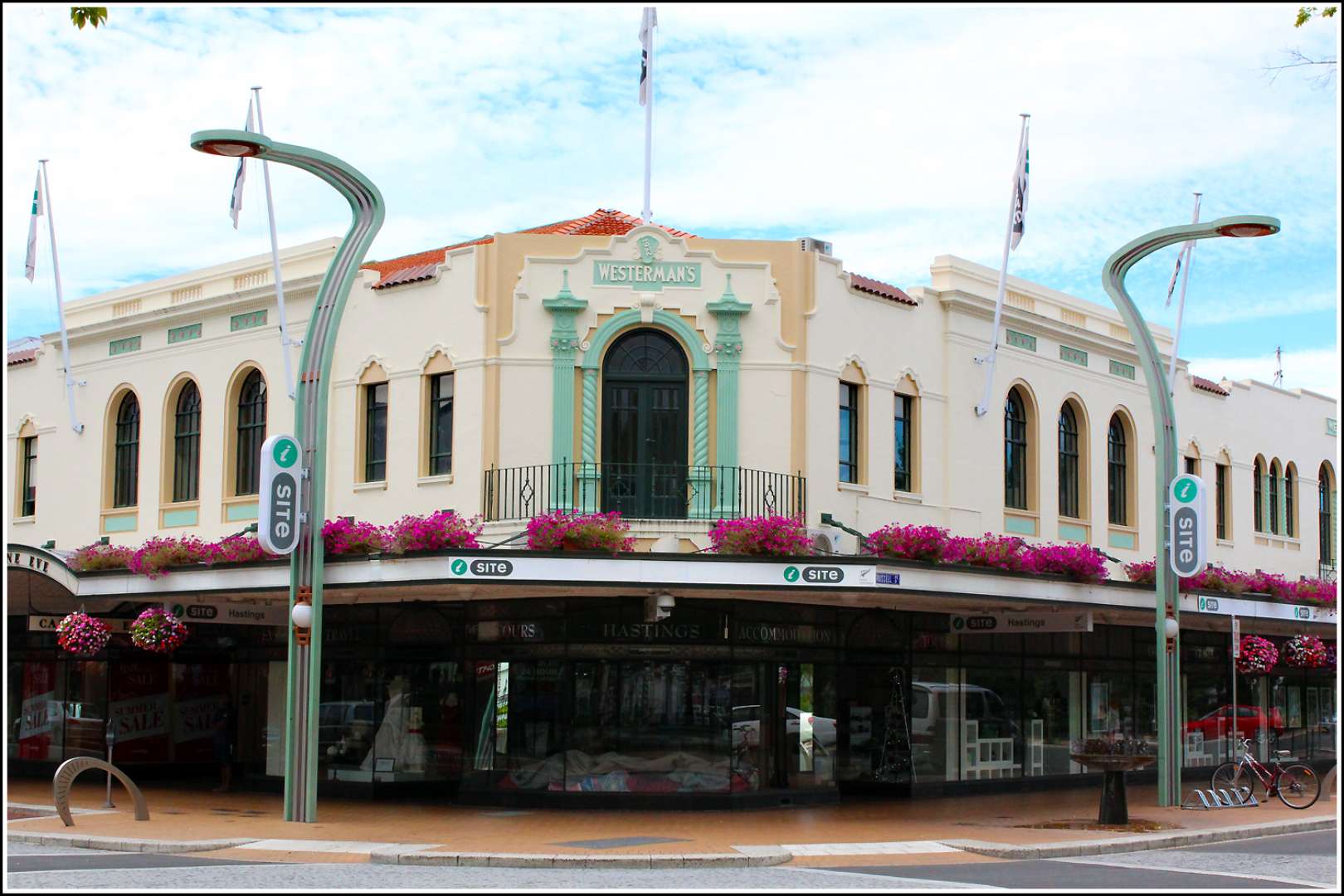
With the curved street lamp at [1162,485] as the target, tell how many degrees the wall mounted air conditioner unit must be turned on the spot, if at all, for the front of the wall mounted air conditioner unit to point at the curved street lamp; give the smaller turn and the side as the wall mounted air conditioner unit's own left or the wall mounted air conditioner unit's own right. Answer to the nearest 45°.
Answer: approximately 90° to the wall mounted air conditioner unit's own left

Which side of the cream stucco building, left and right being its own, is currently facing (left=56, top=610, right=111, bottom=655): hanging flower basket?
right

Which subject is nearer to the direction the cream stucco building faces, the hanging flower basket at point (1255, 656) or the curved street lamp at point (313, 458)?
the curved street lamp

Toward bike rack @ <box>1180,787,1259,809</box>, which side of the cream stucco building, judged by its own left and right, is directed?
left

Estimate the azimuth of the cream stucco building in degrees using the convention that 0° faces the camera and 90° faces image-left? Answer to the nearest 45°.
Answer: approximately 0°

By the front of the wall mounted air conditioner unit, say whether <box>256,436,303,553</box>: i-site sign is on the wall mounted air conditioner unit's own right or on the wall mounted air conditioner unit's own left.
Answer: on the wall mounted air conditioner unit's own right

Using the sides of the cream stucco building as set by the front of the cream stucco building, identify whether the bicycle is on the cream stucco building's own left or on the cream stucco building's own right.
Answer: on the cream stucco building's own left

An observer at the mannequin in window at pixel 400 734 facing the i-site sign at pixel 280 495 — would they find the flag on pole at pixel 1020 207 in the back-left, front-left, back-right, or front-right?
back-left

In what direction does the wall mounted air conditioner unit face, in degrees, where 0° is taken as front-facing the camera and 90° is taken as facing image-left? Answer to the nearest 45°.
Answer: approximately 0°
